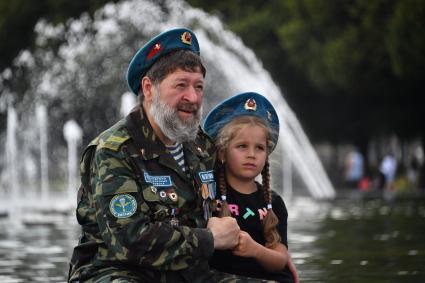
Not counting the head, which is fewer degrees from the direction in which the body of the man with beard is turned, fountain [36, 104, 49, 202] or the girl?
the girl

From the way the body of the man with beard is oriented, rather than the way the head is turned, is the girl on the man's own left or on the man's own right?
on the man's own left

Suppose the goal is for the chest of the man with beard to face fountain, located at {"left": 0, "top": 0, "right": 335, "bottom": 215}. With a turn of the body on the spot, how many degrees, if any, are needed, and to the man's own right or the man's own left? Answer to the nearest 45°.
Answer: approximately 135° to the man's own left

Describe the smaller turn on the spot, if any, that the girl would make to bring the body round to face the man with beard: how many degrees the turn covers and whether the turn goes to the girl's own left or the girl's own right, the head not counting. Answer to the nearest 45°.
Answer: approximately 45° to the girl's own right

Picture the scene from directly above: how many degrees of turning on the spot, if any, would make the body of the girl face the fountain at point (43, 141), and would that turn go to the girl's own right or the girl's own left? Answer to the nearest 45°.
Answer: approximately 180°

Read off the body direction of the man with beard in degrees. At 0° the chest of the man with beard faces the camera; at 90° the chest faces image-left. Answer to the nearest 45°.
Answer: approximately 315°

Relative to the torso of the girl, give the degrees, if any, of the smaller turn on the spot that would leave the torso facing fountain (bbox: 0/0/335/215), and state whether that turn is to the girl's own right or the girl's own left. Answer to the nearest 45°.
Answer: approximately 180°

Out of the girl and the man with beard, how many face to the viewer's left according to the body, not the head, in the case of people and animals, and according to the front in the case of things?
0

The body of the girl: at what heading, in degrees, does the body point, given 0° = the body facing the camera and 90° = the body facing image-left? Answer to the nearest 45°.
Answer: approximately 0°
